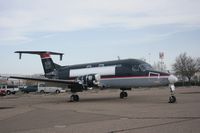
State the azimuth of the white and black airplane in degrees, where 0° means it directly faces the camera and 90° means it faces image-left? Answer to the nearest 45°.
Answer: approximately 315°
